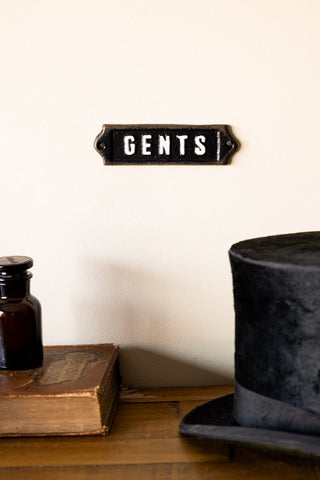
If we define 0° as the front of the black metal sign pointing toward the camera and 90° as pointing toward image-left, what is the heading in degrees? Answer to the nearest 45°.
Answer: approximately 0°
